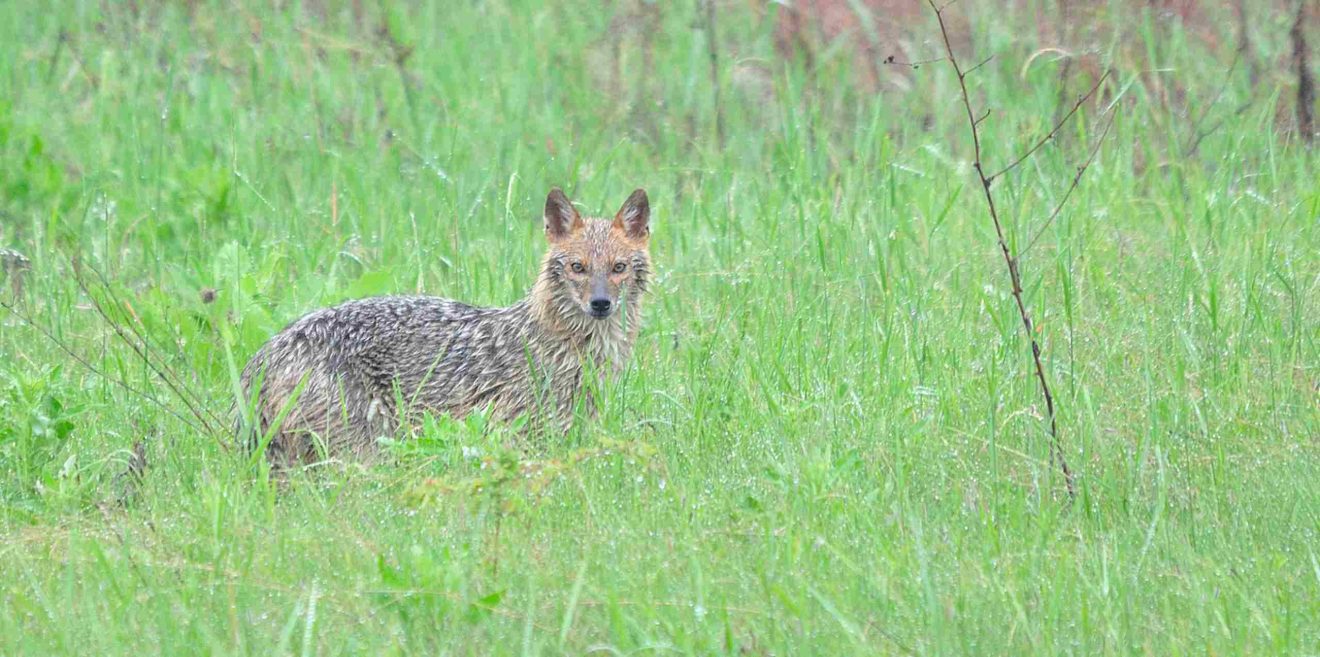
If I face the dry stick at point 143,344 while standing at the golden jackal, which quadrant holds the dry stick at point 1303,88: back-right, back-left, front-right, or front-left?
back-right

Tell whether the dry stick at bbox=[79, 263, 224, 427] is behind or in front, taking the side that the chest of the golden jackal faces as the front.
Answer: behind

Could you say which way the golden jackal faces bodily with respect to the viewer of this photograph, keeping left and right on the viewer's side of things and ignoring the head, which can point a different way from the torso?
facing to the right of the viewer

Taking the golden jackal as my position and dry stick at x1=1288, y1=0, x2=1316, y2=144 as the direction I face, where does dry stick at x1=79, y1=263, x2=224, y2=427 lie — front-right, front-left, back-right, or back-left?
back-left
